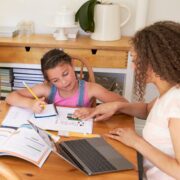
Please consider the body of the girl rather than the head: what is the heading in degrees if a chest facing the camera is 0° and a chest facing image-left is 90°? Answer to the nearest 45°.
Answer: approximately 0°

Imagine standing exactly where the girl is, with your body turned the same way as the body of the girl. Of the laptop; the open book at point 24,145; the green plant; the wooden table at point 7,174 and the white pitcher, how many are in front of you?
3

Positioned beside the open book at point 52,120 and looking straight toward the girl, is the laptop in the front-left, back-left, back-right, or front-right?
back-right

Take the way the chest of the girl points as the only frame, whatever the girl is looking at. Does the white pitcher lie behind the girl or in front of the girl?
behind
